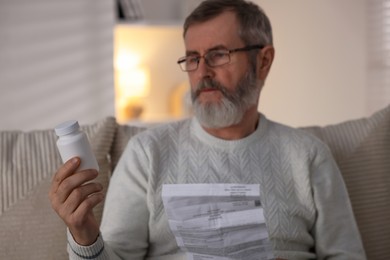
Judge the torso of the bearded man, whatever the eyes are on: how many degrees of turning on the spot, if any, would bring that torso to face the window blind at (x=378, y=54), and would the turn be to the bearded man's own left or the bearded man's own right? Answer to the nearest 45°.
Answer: approximately 135° to the bearded man's own left

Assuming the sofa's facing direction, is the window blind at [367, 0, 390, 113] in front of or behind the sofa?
behind

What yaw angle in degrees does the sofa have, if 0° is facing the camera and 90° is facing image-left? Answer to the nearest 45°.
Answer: approximately 0°

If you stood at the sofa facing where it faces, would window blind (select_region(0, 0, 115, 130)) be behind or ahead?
behind

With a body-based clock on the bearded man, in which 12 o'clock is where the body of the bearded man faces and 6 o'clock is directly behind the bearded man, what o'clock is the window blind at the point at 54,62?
The window blind is roughly at 5 o'clock from the bearded man.

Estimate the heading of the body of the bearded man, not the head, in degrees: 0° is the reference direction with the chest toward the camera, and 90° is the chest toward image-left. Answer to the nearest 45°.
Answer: approximately 0°
